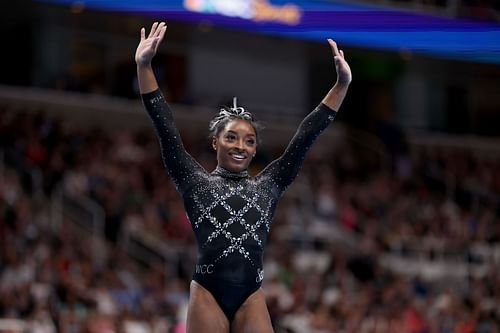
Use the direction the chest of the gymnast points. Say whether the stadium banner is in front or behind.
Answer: behind

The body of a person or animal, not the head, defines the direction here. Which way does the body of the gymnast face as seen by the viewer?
toward the camera
